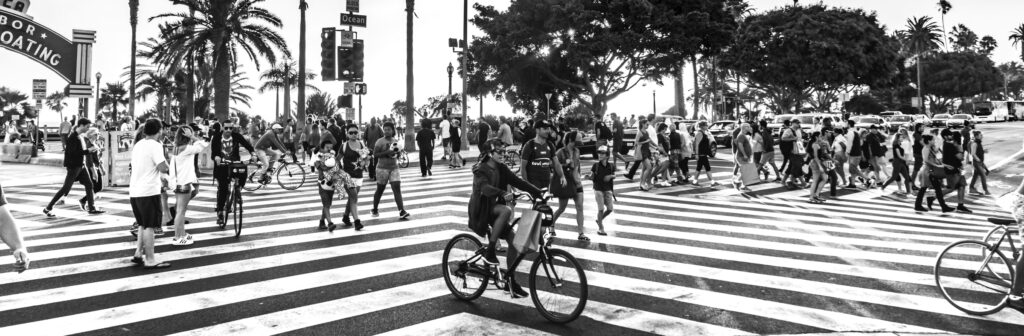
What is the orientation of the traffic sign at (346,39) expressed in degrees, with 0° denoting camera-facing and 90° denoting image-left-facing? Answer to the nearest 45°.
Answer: approximately 0°

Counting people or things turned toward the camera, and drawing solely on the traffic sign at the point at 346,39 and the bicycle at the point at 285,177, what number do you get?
1

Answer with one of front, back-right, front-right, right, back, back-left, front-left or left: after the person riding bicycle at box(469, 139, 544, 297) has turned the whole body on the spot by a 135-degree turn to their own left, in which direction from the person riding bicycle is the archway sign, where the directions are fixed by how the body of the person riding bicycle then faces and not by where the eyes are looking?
front-left

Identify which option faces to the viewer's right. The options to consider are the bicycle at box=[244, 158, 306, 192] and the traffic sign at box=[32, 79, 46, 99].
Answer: the bicycle

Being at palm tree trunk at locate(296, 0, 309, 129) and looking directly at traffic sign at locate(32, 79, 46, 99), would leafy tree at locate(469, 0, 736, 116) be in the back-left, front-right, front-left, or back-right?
back-right

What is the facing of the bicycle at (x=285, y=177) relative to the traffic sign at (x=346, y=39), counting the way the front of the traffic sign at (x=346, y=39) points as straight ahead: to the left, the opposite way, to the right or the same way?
to the left

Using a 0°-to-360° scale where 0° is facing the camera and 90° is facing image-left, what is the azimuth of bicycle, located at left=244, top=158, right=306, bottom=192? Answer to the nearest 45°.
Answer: approximately 270°
